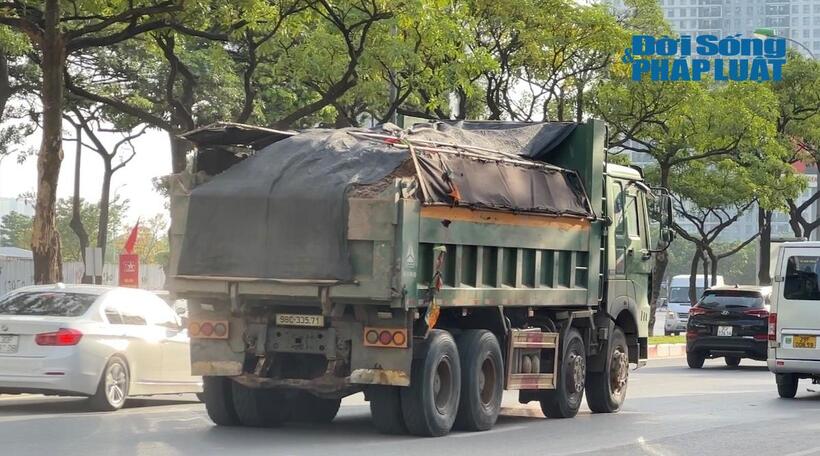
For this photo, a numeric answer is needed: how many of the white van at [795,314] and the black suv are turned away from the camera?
2

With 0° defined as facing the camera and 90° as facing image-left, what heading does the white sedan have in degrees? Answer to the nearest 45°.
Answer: approximately 225°

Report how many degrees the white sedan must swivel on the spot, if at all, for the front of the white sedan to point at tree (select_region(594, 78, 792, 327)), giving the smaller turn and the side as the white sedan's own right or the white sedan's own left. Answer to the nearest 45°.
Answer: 0° — it already faces it

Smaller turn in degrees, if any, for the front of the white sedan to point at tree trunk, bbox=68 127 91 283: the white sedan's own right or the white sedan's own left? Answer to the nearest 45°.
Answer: approximately 45° to the white sedan's own left

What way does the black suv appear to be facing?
away from the camera

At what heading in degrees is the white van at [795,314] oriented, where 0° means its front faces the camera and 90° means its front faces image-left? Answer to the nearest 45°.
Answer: approximately 180°

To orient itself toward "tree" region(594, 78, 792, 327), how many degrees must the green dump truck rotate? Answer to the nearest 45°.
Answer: approximately 45° to its left

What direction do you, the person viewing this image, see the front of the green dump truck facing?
facing away from the viewer and to the right of the viewer

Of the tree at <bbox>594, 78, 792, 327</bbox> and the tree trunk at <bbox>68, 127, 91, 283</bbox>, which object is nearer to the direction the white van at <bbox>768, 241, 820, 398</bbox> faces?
the tree
